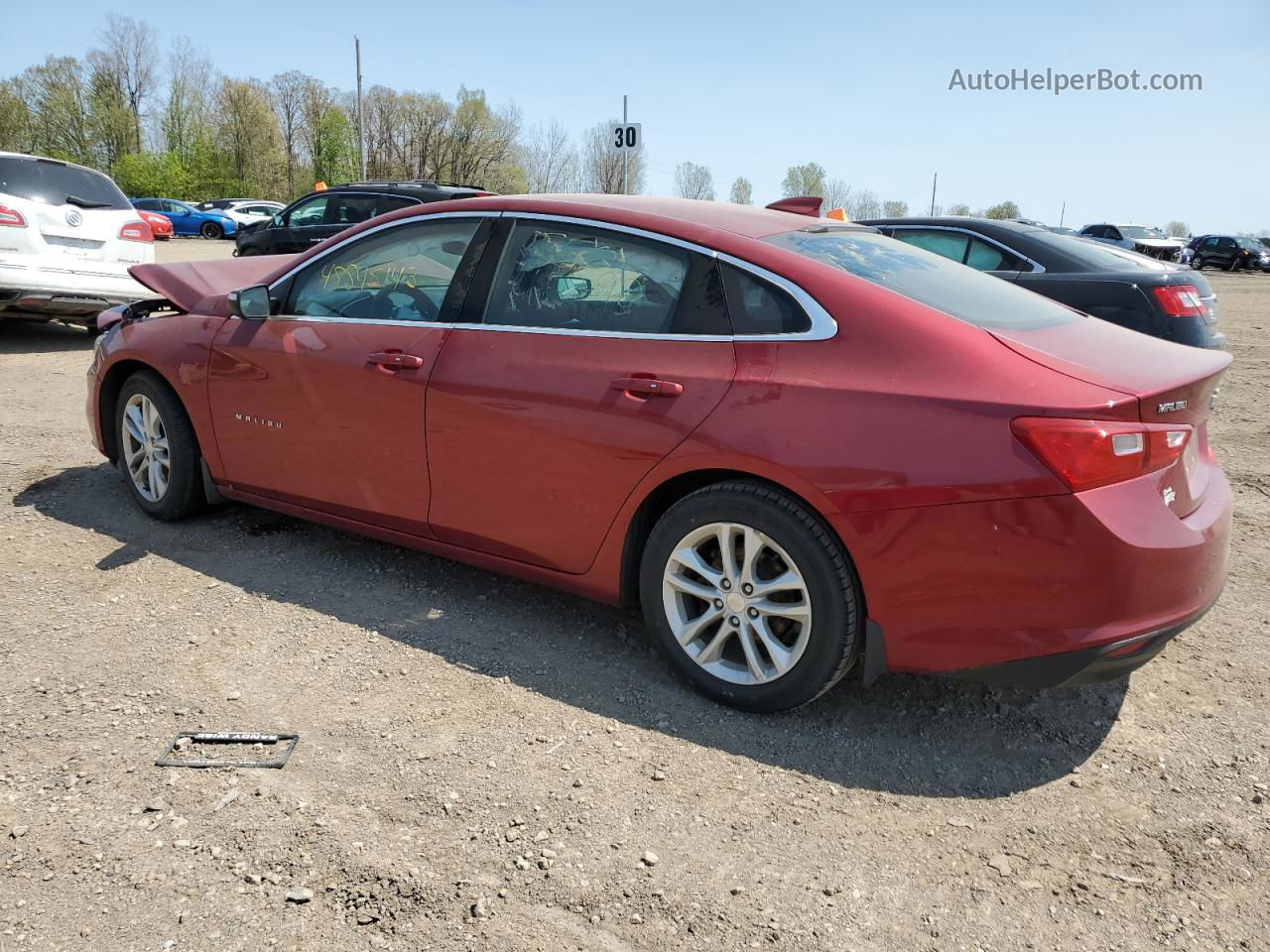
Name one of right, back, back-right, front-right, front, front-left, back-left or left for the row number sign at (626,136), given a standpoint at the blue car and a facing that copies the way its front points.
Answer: right

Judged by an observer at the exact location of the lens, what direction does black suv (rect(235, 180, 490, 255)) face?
facing to the left of the viewer

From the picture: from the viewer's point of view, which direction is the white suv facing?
away from the camera

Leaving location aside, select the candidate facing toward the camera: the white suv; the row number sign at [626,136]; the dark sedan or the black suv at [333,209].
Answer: the row number sign

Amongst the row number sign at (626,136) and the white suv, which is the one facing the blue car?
the white suv

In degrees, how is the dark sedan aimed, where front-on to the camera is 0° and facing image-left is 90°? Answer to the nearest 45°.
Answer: approximately 135°

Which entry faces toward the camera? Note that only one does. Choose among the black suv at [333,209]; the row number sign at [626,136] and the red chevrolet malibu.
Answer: the row number sign

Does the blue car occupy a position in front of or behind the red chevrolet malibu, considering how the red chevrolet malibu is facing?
in front

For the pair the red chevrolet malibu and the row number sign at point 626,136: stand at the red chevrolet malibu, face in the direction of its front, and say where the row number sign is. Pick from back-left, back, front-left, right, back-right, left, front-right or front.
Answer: front-right

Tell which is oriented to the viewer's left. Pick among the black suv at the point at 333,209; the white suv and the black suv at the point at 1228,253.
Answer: the black suv at the point at 333,209
